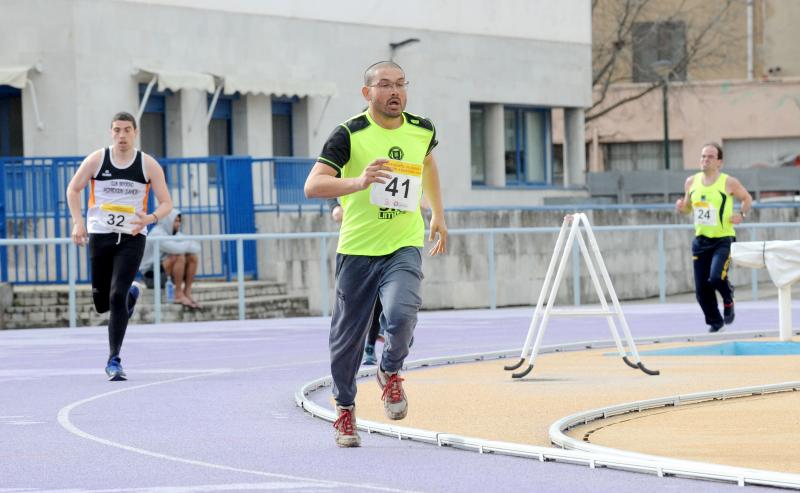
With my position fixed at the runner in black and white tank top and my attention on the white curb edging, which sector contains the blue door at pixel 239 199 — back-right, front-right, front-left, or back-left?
back-left

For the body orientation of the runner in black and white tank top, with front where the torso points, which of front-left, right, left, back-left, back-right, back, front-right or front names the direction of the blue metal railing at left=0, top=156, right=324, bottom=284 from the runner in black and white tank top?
back

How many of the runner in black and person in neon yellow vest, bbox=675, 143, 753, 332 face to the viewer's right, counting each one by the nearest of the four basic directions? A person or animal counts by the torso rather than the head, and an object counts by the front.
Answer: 0

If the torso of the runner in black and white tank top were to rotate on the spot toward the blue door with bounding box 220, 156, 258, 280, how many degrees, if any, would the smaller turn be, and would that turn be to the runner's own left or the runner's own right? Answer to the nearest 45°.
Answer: approximately 180°

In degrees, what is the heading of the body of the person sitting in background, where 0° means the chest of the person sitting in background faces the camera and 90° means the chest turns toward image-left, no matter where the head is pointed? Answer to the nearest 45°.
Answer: approximately 315°

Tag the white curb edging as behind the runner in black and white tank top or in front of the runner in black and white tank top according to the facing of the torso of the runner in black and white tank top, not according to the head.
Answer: in front

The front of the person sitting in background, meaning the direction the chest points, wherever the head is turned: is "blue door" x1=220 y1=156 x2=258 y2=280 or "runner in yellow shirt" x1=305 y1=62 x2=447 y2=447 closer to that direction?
the runner in yellow shirt

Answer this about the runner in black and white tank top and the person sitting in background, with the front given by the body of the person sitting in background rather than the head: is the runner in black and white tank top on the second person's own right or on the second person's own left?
on the second person's own right

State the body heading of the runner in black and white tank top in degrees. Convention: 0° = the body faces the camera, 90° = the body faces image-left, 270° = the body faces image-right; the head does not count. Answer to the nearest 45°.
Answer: approximately 0°

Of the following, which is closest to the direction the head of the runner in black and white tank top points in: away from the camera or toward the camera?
toward the camera

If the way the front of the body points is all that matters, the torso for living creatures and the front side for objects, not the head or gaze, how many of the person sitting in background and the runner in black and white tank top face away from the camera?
0

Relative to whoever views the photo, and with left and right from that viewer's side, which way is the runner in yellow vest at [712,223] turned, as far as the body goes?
facing the viewer and to the left of the viewer

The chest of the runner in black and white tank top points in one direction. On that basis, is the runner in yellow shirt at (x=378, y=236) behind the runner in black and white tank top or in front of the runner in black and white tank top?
in front

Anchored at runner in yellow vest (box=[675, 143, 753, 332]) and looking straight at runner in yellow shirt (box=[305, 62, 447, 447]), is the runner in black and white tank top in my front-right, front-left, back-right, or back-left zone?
front-right
